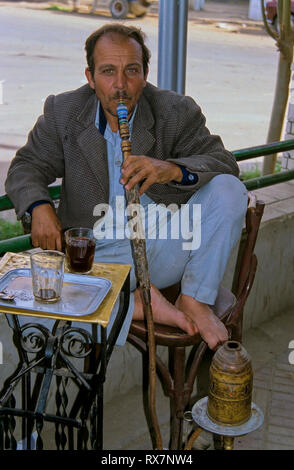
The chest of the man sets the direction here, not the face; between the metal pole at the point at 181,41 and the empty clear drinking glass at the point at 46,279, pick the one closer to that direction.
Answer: the empty clear drinking glass

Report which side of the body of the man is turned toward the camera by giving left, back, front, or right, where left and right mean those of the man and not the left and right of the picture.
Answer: front

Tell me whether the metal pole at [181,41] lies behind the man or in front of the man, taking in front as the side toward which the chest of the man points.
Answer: behind

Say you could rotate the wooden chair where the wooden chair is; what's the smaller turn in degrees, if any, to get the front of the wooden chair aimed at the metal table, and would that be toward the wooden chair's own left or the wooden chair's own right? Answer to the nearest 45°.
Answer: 0° — it already faces it

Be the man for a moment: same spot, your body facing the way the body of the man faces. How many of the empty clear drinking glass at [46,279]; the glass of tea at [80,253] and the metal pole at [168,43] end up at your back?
1

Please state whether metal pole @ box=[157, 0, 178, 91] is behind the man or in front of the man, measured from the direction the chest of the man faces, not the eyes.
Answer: behind

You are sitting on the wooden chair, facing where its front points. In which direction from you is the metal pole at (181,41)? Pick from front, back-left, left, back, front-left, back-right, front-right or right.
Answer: back-right

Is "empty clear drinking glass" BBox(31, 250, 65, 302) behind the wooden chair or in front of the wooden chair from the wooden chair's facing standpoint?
in front

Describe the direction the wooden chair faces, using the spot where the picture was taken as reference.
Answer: facing the viewer and to the left of the viewer

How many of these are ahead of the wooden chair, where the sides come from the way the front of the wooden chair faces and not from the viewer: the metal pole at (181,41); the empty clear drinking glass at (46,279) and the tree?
1

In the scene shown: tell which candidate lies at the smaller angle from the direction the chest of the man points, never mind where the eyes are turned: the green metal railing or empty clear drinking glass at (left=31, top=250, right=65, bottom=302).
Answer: the empty clear drinking glass
